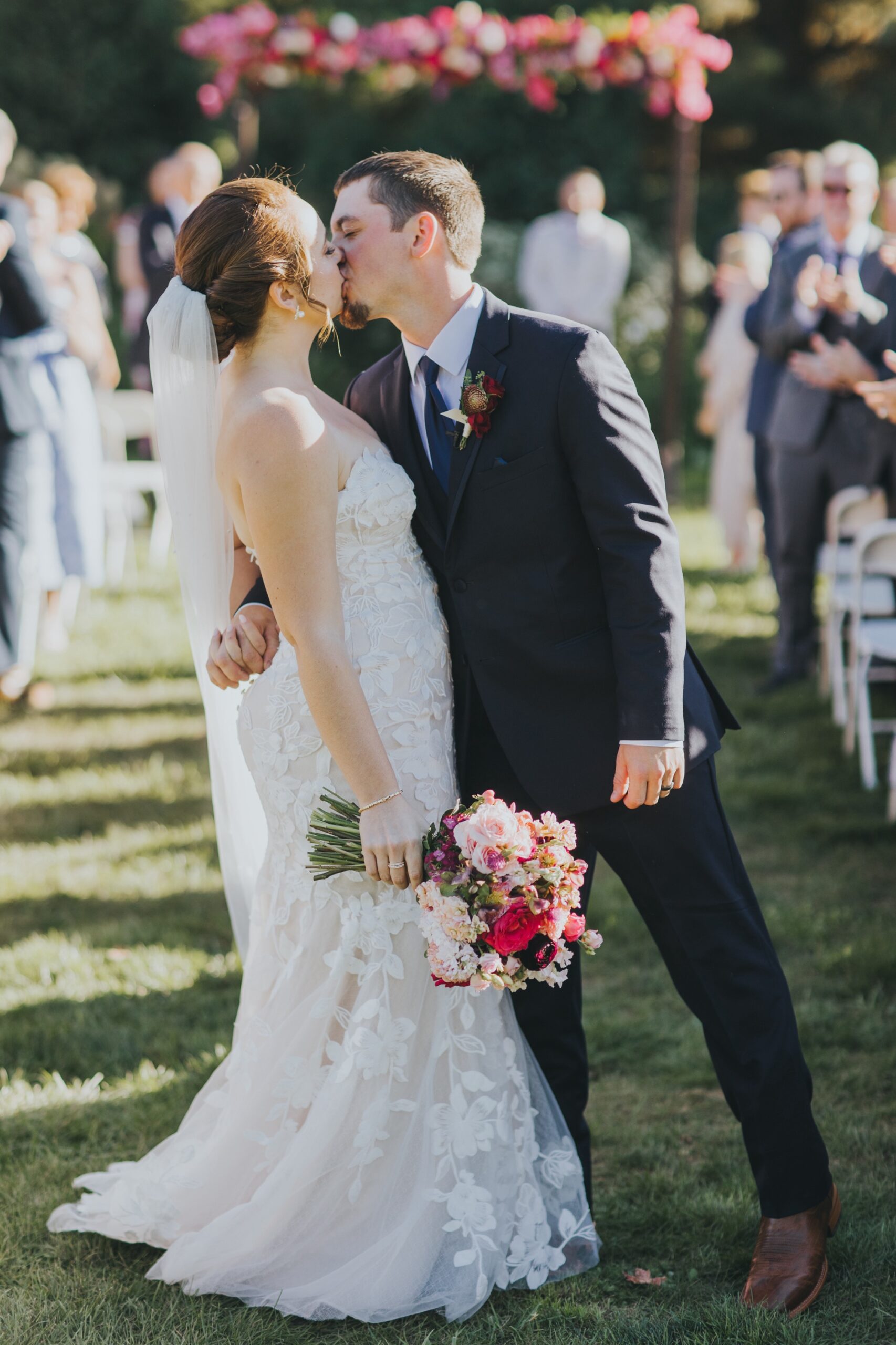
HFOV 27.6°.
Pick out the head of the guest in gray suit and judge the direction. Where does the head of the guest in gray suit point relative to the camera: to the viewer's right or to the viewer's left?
to the viewer's left

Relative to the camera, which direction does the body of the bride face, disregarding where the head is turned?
to the viewer's right

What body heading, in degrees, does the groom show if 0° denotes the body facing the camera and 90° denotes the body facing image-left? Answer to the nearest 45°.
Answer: approximately 45°

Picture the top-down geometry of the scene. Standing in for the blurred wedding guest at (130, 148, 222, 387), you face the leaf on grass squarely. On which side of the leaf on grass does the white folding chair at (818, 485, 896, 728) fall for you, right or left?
left

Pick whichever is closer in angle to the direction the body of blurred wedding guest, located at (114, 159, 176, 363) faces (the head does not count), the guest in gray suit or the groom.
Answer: the guest in gray suit

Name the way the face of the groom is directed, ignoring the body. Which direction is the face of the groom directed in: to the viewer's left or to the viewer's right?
to the viewer's left

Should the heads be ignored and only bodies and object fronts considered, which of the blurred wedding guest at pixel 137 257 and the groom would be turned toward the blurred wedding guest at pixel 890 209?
the blurred wedding guest at pixel 137 257

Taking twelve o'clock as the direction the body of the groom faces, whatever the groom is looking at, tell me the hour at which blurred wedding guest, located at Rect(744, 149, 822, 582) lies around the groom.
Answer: The blurred wedding guest is roughly at 5 o'clock from the groom.

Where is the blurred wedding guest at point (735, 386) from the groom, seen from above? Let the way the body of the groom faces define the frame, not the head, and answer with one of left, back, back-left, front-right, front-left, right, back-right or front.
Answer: back-right

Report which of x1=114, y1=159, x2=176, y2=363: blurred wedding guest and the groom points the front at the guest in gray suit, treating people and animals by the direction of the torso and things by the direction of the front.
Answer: the blurred wedding guest

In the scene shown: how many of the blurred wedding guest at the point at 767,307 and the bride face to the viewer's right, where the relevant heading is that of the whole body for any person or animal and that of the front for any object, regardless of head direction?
1

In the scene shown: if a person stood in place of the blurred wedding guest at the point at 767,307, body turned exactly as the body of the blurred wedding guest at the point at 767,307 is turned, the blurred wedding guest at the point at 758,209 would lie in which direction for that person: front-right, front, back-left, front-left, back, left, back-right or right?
back-right

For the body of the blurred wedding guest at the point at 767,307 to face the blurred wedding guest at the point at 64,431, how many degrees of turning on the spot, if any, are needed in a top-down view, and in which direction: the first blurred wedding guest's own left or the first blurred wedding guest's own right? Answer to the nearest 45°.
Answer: approximately 45° to the first blurred wedding guest's own right

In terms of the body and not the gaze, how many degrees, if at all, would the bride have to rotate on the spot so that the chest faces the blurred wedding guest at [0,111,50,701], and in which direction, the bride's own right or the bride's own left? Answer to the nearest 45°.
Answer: approximately 90° to the bride's own left
